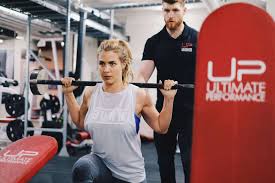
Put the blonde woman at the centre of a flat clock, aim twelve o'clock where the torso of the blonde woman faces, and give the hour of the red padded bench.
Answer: The red padded bench is roughly at 2 o'clock from the blonde woman.

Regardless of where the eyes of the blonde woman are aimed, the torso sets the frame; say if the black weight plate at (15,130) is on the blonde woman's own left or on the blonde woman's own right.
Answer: on the blonde woman's own right

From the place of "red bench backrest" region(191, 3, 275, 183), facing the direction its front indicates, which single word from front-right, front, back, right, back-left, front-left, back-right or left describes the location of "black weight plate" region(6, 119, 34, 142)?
back-right

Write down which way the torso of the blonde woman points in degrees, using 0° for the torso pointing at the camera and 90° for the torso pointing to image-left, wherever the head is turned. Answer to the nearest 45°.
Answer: approximately 45°

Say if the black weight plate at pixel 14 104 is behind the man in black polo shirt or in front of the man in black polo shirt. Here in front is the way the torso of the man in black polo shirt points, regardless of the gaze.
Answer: behind

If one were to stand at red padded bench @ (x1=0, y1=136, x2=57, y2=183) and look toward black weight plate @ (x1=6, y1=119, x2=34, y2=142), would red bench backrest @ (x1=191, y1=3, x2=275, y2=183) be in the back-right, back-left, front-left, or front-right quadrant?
back-right

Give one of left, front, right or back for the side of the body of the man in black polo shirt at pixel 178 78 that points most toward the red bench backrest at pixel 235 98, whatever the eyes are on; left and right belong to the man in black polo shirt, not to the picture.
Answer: front

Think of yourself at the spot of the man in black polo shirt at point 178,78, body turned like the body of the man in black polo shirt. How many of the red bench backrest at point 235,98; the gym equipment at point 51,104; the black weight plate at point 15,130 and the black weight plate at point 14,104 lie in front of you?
1
